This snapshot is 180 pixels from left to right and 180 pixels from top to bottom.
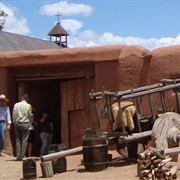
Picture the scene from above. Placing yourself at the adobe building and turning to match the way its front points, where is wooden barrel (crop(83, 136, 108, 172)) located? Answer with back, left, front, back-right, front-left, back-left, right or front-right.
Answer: front

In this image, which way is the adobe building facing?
toward the camera

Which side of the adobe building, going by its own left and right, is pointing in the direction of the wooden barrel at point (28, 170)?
front

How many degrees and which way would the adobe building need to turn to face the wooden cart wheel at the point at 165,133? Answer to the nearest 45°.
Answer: approximately 45° to its left

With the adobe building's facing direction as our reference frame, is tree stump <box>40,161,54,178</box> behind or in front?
in front
